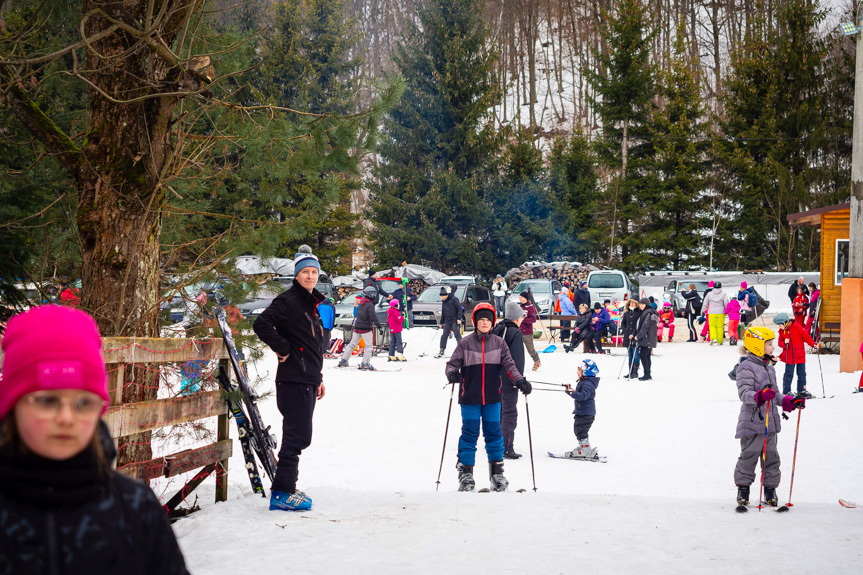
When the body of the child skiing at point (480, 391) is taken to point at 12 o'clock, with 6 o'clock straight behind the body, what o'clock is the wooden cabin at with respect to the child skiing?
The wooden cabin is roughly at 7 o'clock from the child skiing.

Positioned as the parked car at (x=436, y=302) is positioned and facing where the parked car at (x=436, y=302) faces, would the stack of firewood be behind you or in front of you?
behind

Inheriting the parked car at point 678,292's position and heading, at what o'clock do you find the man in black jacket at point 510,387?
The man in black jacket is roughly at 12 o'clock from the parked car.

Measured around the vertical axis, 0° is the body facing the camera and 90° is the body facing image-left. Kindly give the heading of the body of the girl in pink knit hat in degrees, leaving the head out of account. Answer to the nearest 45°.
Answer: approximately 0°

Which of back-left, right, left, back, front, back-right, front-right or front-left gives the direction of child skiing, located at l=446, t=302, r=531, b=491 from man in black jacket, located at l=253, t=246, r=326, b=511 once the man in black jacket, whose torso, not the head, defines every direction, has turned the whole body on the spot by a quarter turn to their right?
back

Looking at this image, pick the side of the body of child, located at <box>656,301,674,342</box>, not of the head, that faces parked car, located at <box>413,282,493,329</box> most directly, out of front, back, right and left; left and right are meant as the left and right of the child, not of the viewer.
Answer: right

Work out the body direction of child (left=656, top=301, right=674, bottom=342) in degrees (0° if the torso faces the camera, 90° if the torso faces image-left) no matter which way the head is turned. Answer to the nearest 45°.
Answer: approximately 0°

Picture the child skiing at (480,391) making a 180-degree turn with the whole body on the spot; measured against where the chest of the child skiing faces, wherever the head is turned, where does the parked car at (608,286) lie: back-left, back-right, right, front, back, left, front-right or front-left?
front

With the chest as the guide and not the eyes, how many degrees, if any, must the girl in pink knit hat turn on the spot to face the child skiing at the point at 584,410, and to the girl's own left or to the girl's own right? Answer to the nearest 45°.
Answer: approximately 135° to the girl's own left
